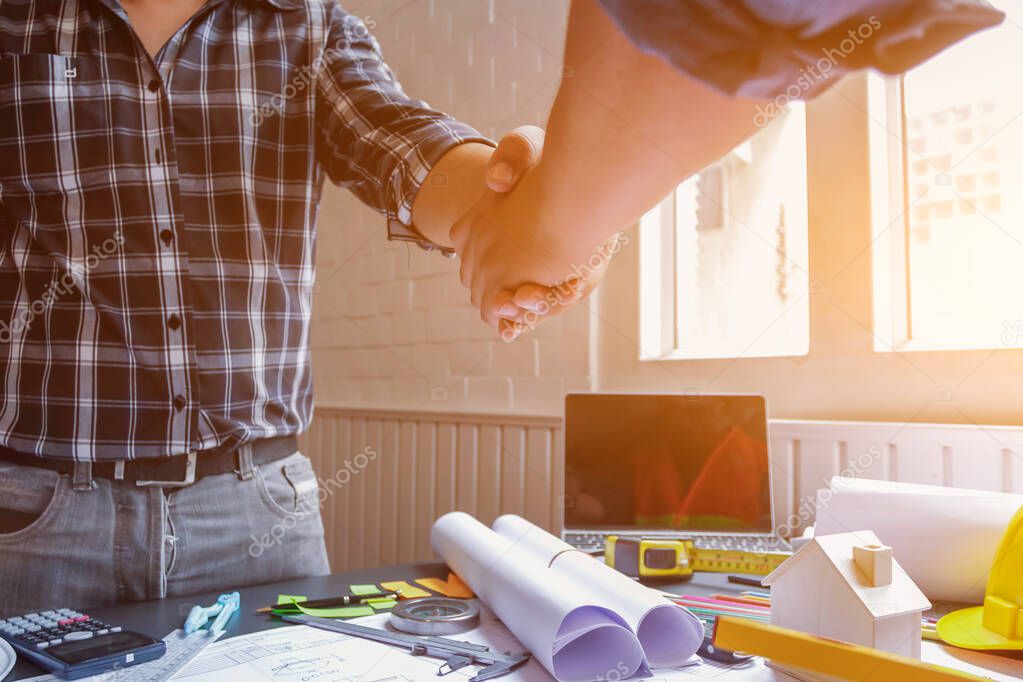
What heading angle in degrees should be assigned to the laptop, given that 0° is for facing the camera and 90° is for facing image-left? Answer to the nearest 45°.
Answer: approximately 0°

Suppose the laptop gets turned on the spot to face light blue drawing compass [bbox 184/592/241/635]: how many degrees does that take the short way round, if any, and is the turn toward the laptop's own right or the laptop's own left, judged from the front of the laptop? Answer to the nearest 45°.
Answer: approximately 45° to the laptop's own right

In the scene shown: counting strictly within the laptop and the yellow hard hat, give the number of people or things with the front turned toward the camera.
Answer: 1

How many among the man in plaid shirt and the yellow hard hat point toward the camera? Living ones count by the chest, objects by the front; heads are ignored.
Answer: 1

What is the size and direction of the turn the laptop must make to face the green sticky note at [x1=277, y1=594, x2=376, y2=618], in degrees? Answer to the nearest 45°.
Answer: approximately 45° to its right

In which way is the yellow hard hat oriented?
to the viewer's left

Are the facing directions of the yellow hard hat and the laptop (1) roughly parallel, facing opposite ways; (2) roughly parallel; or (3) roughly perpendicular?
roughly perpendicular

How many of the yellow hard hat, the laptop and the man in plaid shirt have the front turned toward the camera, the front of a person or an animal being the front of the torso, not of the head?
2

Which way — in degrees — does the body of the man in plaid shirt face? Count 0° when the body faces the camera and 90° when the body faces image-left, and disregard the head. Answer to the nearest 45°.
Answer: approximately 0°

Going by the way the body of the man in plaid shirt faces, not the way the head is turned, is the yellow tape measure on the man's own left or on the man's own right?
on the man's own left
